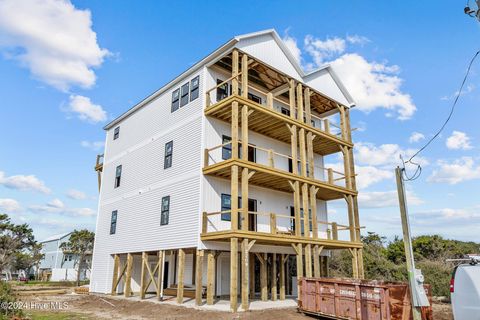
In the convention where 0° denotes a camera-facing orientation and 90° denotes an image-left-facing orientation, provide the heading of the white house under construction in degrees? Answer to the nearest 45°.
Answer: approximately 315°
